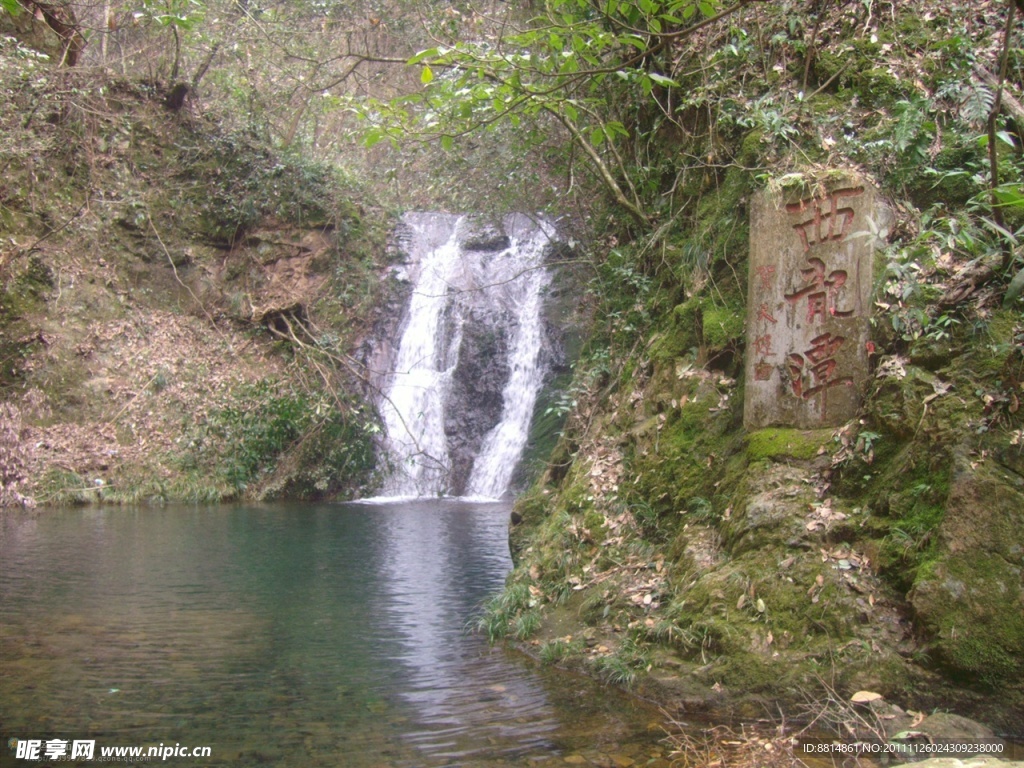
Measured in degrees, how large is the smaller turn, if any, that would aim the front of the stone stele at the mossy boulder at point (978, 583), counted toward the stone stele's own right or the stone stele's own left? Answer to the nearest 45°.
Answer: approximately 45° to the stone stele's own left

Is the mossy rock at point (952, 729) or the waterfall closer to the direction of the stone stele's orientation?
the mossy rock

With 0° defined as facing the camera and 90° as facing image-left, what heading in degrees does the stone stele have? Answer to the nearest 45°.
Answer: approximately 0°
